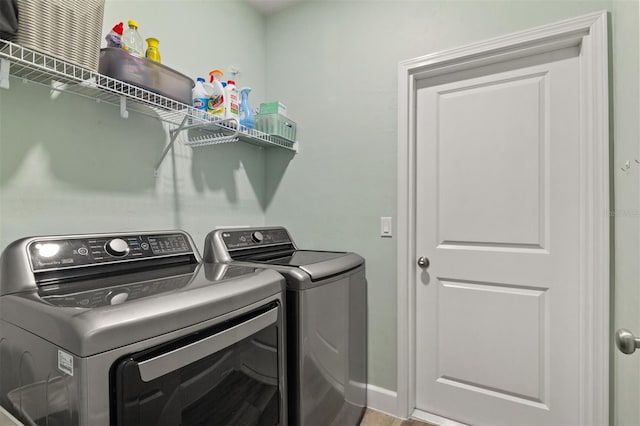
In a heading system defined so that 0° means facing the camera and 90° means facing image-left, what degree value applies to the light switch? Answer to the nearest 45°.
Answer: approximately 0°

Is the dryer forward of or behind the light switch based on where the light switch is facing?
forward

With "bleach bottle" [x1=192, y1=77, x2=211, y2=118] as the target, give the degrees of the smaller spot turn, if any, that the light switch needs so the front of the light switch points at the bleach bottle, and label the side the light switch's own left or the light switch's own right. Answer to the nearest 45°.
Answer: approximately 45° to the light switch's own right

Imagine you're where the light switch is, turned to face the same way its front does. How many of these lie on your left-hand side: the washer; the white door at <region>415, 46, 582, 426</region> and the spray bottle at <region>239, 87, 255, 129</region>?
1

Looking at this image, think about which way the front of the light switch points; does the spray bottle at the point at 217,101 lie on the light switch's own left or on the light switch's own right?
on the light switch's own right

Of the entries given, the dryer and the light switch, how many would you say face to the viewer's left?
0

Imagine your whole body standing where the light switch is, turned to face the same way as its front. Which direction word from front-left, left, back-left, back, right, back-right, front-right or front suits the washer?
front-right

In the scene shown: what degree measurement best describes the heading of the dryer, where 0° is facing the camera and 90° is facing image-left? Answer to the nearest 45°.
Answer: approximately 315°
